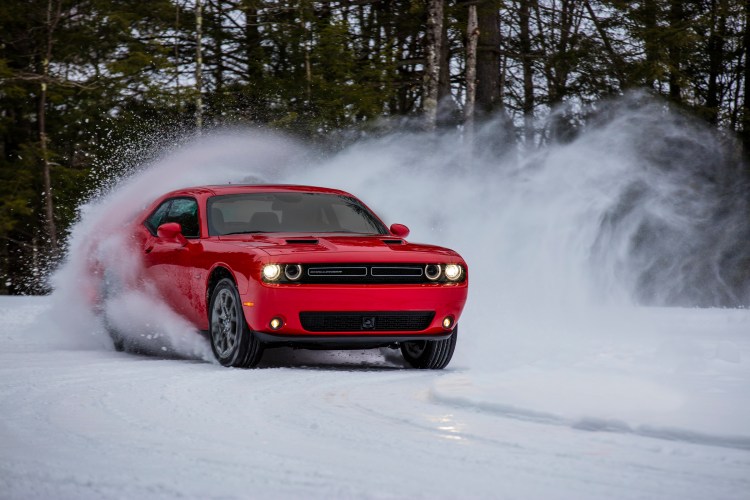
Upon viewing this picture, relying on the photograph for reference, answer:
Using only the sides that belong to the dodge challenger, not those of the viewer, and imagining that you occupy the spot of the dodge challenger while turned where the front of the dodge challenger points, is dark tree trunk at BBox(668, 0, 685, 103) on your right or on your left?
on your left

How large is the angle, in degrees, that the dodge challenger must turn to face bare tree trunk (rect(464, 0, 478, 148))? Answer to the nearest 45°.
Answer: approximately 135° to its left

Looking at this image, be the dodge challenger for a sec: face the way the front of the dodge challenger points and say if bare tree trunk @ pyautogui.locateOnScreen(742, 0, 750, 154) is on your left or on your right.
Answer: on your left

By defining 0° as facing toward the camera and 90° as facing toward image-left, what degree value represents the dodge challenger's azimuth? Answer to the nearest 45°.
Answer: approximately 315°

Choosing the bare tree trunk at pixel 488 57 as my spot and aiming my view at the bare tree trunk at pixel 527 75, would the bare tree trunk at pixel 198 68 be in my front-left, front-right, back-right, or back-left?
back-left

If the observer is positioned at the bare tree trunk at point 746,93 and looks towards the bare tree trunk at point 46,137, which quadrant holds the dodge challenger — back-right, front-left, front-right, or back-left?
front-left

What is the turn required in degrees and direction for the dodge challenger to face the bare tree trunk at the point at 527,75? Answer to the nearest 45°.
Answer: approximately 135° to its left

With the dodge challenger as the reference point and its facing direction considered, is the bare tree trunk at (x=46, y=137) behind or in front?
behind

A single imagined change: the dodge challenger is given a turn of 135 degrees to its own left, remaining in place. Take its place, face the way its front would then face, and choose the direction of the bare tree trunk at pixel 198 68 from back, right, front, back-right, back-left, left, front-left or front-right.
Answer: front

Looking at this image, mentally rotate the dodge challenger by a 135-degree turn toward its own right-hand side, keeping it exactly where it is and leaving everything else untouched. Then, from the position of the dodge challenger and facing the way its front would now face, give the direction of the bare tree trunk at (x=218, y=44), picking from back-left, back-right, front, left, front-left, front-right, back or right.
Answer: right

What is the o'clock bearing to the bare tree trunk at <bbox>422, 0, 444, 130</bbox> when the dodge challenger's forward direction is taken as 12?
The bare tree trunk is roughly at 8 o'clock from the dodge challenger.

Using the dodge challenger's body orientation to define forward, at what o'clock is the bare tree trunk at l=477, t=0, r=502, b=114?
The bare tree trunk is roughly at 8 o'clock from the dodge challenger.
